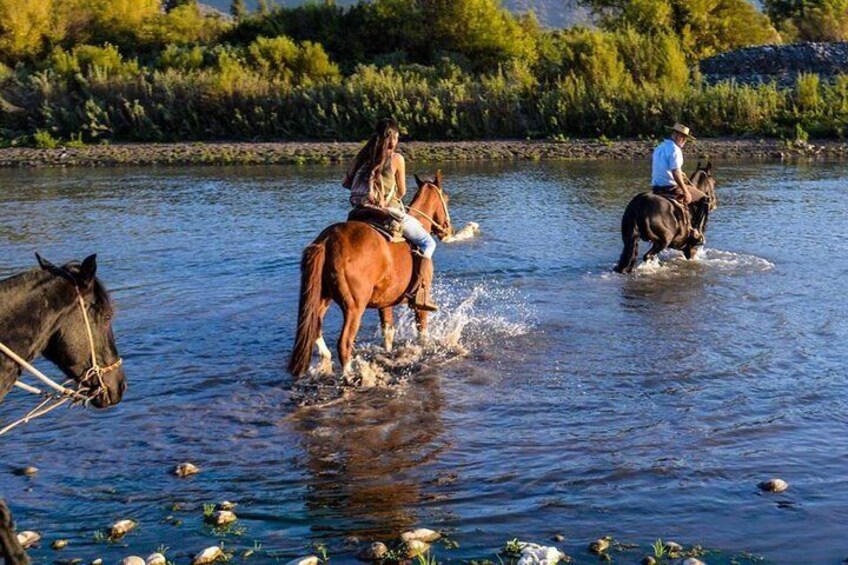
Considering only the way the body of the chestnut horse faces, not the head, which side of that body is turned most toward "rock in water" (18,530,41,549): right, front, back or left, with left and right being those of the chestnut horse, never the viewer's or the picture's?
back

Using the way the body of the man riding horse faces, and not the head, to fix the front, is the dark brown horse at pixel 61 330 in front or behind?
behind

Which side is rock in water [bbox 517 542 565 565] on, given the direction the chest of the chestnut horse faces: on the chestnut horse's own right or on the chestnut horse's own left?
on the chestnut horse's own right

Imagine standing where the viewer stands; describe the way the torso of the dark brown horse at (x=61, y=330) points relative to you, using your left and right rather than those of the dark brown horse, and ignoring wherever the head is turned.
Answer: facing to the right of the viewer

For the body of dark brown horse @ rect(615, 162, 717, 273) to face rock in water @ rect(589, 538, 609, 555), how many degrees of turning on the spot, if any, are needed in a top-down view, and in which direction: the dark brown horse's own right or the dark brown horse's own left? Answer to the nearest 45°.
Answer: approximately 135° to the dark brown horse's own right

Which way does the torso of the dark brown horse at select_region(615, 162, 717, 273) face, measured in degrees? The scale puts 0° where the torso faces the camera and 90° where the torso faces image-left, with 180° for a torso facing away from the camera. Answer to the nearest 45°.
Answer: approximately 225°

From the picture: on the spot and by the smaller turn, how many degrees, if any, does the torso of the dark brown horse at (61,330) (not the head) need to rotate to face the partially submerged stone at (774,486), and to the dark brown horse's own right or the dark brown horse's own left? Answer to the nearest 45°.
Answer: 0° — it already faces it

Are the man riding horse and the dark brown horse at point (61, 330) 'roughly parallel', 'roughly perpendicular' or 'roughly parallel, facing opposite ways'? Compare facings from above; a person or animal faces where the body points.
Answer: roughly parallel

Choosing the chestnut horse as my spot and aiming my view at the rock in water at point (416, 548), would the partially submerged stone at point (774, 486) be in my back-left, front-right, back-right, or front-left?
front-left

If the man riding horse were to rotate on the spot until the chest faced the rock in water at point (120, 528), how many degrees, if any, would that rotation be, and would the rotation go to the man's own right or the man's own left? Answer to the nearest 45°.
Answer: approximately 135° to the man's own right

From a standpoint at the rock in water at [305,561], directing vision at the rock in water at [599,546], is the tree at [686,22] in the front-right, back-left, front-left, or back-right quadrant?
front-left

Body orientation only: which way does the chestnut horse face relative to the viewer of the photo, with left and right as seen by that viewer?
facing away from the viewer and to the right of the viewer

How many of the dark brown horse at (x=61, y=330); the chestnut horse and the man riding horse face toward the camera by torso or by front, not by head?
0
